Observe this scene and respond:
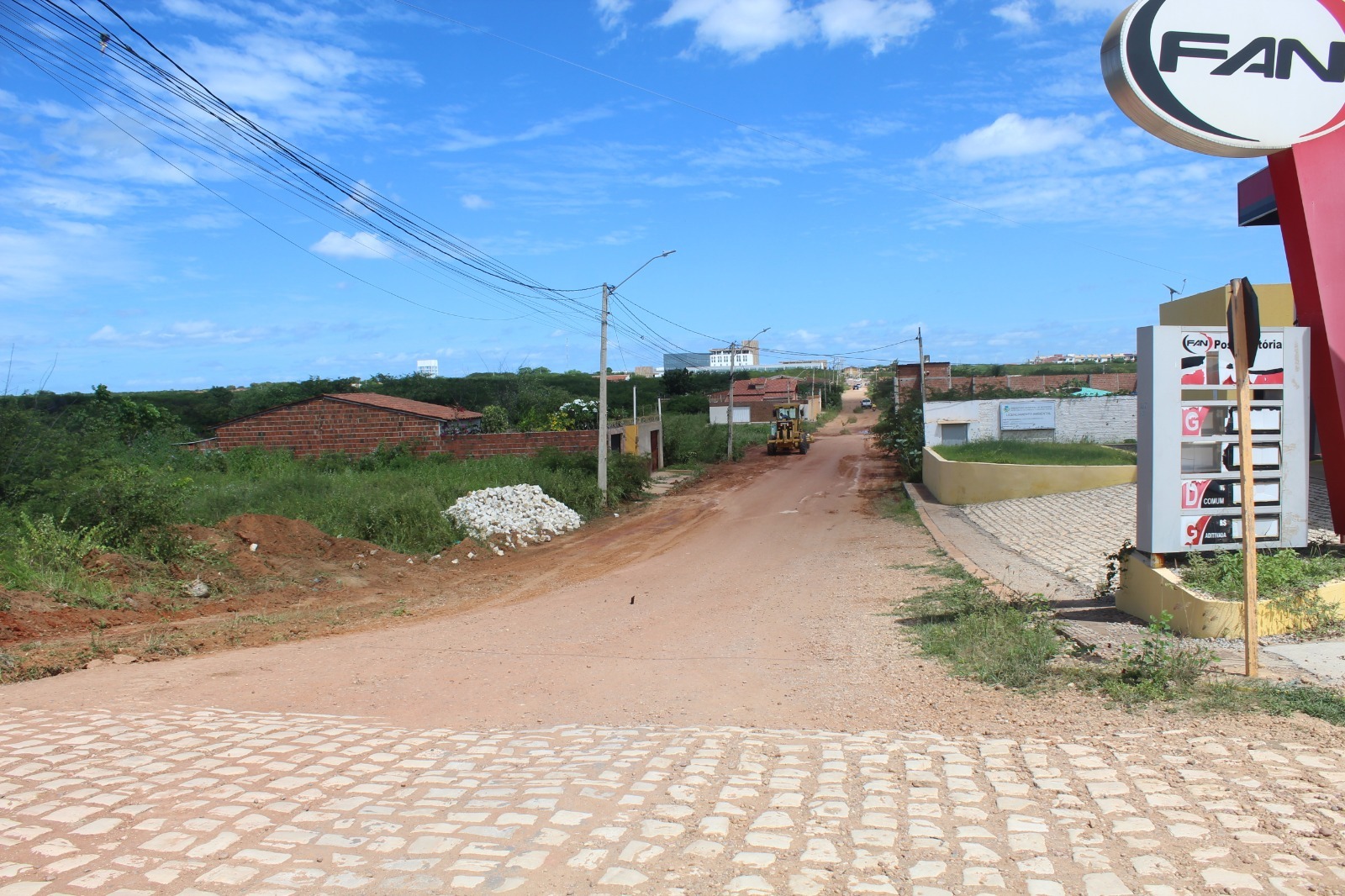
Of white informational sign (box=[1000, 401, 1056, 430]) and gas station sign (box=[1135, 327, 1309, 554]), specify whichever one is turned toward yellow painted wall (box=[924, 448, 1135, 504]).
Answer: the white informational sign

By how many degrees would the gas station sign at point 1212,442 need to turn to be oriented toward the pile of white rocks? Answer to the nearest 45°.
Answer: approximately 135° to its right

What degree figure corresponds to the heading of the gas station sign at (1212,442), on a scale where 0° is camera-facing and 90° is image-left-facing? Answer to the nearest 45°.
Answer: approximately 0°

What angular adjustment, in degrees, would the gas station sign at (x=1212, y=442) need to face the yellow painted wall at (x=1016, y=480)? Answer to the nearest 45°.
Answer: approximately 180°

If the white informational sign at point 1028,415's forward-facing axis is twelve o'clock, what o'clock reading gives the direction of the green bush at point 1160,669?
The green bush is roughly at 12 o'clock from the white informational sign.

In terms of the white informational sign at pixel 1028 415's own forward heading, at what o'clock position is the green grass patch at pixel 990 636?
The green grass patch is roughly at 12 o'clock from the white informational sign.

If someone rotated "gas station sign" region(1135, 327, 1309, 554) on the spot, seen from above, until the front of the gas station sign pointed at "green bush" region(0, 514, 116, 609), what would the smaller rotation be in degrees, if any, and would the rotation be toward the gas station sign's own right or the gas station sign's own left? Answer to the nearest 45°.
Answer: approximately 90° to the gas station sign's own right

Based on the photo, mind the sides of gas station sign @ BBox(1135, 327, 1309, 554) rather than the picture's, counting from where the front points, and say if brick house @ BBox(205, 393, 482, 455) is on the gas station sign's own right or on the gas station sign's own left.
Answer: on the gas station sign's own right

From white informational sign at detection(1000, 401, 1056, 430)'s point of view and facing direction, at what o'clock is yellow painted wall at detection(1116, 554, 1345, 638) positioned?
The yellow painted wall is roughly at 12 o'clock from the white informational sign.

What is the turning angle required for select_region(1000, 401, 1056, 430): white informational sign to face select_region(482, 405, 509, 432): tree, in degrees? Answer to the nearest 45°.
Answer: approximately 45° to its right

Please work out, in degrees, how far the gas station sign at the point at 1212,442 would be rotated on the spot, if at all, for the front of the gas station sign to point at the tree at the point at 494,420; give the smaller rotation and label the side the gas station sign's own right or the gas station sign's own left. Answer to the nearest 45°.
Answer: approximately 135° to the gas station sign's own right

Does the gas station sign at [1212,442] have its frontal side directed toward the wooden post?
yes

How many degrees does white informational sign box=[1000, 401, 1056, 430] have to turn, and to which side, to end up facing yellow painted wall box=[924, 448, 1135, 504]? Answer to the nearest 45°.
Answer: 0° — it already faces it

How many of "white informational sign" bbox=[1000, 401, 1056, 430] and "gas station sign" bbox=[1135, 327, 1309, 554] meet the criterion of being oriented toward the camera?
2
